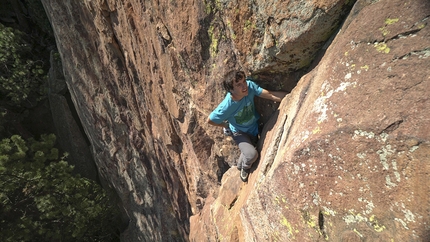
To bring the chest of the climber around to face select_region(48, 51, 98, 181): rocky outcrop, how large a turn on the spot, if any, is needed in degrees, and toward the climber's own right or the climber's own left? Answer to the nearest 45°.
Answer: approximately 180°

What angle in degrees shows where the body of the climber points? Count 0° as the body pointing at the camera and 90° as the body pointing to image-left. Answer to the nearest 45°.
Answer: approximately 315°
